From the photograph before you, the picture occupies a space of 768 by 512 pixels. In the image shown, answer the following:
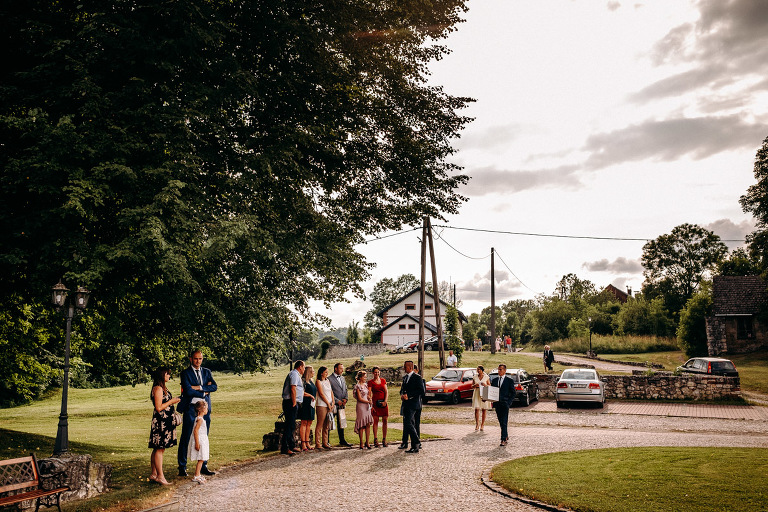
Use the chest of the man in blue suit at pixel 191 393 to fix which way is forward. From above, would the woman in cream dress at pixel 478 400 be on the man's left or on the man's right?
on the man's left

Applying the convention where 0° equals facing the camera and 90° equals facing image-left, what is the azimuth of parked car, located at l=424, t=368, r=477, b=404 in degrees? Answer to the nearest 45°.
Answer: approximately 45°

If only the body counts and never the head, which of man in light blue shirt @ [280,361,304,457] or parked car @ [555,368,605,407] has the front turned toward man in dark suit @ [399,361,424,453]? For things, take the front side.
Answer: the man in light blue shirt

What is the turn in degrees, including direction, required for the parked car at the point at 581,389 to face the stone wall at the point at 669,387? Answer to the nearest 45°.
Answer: approximately 45° to its right

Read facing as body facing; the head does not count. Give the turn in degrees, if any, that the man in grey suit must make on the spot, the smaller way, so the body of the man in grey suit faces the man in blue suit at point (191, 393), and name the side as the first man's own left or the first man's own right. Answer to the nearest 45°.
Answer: approximately 90° to the first man's own right

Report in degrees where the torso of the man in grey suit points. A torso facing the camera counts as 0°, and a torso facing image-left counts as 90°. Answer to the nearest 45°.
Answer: approximately 315°

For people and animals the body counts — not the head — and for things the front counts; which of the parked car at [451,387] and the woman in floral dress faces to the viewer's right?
the woman in floral dress

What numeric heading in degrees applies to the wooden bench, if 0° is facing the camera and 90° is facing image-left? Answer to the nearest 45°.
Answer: approximately 315°

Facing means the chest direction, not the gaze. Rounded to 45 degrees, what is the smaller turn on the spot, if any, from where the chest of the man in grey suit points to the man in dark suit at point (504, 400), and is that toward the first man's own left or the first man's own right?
approximately 45° to the first man's own left

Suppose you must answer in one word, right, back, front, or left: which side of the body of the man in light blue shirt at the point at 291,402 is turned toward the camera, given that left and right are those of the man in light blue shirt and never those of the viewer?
right

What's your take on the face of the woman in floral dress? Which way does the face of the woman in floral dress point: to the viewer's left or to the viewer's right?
to the viewer's right
